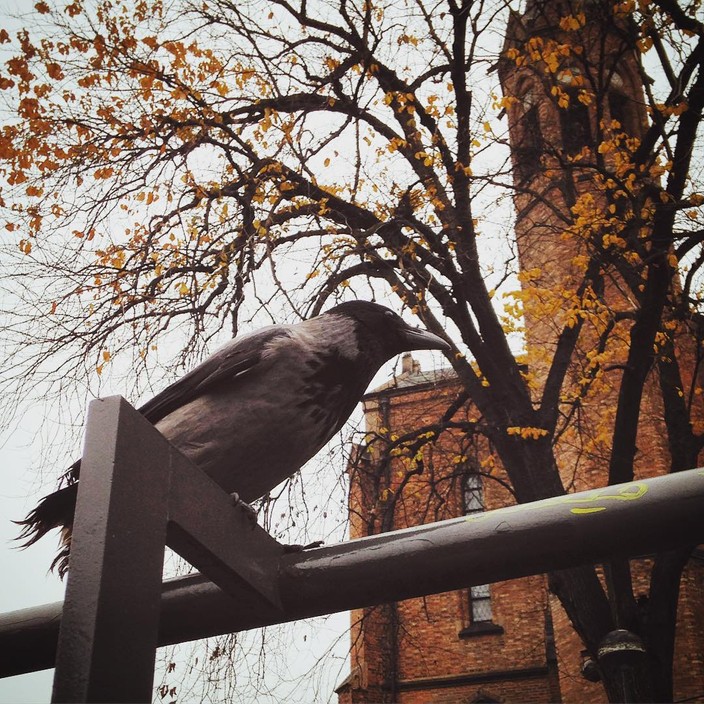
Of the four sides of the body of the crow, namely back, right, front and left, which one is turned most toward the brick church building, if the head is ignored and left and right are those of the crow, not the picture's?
left

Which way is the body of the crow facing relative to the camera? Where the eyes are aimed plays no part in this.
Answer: to the viewer's right

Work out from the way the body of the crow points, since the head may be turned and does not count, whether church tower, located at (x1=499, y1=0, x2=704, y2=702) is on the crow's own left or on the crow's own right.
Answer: on the crow's own left
